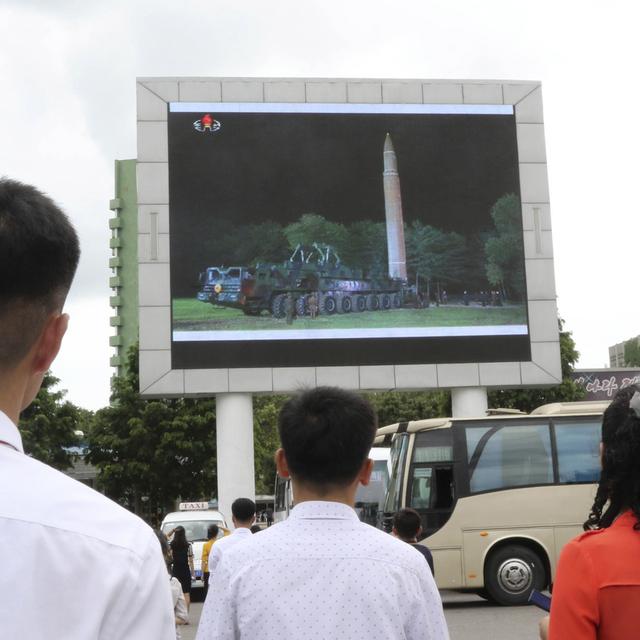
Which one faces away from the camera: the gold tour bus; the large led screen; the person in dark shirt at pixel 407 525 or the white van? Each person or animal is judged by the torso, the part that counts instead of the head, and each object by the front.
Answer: the person in dark shirt

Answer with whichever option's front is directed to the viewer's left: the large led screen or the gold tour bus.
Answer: the gold tour bus

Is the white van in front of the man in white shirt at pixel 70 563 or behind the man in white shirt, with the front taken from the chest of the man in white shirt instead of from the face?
in front

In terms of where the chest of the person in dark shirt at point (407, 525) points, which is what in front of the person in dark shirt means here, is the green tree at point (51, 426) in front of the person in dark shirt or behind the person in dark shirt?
in front

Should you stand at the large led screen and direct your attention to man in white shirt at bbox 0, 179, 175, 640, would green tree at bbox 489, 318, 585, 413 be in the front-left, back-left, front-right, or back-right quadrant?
back-left

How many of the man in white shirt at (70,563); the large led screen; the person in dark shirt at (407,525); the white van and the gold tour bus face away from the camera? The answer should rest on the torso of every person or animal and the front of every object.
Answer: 2

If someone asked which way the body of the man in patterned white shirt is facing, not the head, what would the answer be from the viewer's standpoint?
away from the camera

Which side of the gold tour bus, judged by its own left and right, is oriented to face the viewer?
left

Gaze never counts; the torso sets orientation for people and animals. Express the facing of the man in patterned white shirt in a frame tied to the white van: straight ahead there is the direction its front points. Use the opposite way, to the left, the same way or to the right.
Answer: the opposite way

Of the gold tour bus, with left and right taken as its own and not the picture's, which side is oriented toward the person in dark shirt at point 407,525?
left

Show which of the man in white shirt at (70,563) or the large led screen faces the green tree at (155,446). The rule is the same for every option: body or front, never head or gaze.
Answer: the man in white shirt

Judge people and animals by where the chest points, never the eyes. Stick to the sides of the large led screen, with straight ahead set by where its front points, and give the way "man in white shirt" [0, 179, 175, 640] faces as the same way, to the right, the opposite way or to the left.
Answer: the opposite way

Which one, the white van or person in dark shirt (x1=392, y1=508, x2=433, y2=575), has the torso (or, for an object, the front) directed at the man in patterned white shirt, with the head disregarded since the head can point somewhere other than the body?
the white van

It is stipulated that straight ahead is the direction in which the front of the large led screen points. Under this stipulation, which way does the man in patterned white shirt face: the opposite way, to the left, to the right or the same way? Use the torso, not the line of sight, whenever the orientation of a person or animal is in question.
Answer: the opposite way

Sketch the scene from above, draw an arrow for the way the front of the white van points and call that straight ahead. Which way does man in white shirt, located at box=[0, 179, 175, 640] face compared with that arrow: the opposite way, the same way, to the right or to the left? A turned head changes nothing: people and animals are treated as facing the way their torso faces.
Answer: the opposite way

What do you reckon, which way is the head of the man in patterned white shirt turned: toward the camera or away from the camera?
away from the camera

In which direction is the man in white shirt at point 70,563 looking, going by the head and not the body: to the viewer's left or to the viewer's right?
to the viewer's right

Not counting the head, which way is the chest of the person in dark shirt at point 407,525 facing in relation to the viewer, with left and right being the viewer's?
facing away from the viewer

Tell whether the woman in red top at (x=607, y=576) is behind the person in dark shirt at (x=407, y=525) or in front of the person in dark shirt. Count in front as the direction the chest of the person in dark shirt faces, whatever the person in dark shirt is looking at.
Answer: behind
